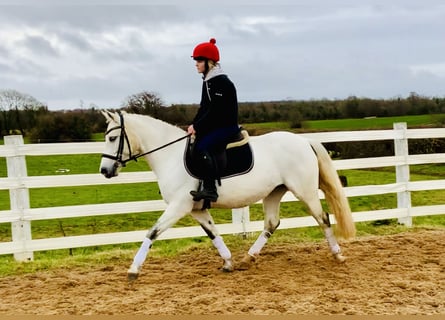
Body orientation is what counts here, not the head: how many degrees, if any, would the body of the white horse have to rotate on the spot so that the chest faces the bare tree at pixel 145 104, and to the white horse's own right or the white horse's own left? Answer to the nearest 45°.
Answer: approximately 45° to the white horse's own right

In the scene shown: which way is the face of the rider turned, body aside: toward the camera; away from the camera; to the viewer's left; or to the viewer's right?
to the viewer's left

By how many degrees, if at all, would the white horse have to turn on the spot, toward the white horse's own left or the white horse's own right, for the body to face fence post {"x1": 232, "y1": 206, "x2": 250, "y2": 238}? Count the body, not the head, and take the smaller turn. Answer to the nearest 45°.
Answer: approximately 90° to the white horse's own right

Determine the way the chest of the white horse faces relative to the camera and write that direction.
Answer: to the viewer's left

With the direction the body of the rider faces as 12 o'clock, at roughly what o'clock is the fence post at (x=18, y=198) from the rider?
The fence post is roughly at 1 o'clock from the rider.

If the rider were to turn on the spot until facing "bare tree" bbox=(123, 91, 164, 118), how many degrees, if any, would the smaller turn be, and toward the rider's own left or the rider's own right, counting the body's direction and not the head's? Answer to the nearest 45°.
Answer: approximately 45° to the rider's own right

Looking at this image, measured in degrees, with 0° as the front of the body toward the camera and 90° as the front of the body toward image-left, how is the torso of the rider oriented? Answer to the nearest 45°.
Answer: approximately 90°
